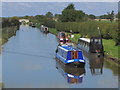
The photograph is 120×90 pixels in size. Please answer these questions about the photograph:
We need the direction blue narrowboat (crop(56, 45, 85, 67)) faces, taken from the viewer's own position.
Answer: facing the viewer and to the right of the viewer

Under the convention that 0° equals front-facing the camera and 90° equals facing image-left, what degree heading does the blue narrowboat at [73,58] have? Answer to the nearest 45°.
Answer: approximately 315°
